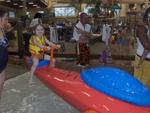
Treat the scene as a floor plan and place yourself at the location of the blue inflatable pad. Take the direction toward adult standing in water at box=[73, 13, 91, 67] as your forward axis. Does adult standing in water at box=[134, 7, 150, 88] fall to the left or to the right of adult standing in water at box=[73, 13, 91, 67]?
right

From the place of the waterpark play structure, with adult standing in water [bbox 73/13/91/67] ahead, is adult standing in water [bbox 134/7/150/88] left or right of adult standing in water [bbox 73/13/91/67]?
right

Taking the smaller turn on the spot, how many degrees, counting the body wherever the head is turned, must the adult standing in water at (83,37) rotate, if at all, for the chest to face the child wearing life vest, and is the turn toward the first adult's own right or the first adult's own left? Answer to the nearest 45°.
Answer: approximately 45° to the first adult's own right

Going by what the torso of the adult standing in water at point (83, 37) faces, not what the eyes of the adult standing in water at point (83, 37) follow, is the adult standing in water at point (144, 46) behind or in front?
in front
